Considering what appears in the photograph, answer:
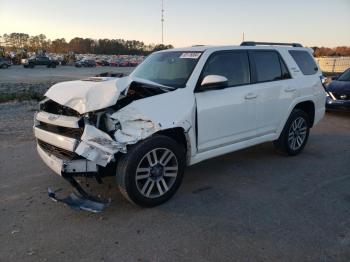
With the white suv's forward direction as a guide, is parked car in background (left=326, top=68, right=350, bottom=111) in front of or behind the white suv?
behind

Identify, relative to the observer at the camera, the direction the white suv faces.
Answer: facing the viewer and to the left of the viewer

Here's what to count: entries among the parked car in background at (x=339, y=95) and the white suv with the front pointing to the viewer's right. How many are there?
0
